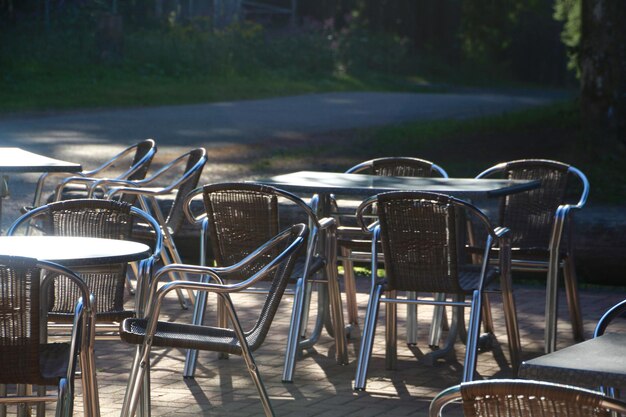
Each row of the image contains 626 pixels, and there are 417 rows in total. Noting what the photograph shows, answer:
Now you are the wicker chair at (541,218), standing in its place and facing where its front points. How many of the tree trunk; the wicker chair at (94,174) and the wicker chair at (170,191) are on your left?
0

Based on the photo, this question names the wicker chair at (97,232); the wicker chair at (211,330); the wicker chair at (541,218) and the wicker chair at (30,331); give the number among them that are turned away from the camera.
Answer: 1

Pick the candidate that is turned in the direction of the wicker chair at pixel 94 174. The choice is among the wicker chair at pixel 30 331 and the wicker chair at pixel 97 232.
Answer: the wicker chair at pixel 30 331

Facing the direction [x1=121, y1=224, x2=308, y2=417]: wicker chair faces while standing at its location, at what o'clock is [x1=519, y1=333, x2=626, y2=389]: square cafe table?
The square cafe table is roughly at 8 o'clock from the wicker chair.

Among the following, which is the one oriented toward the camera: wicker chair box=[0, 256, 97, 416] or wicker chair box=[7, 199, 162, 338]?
wicker chair box=[7, 199, 162, 338]

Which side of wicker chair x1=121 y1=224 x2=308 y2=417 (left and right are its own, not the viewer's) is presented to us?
left

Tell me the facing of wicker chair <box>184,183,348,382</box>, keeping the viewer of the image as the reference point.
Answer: facing away from the viewer and to the right of the viewer

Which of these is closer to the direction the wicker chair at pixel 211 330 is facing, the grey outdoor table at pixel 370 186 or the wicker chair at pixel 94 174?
the wicker chair

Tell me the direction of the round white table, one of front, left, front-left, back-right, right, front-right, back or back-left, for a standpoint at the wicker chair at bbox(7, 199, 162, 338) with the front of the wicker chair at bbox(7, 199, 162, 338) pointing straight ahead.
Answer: front

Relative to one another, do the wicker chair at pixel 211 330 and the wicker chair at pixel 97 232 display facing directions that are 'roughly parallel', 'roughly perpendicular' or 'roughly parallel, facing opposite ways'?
roughly perpendicular

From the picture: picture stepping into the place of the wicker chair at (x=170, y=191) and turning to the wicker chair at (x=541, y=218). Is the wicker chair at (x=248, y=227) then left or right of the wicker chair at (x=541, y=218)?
right

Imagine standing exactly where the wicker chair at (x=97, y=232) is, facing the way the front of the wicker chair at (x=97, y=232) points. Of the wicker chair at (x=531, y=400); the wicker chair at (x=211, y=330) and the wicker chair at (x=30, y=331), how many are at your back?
0

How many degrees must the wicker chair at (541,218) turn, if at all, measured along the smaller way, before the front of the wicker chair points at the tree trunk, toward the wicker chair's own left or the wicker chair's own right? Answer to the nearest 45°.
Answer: approximately 135° to the wicker chair's own right

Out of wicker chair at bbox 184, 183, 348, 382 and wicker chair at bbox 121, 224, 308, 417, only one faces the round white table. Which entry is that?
wicker chair at bbox 121, 224, 308, 417

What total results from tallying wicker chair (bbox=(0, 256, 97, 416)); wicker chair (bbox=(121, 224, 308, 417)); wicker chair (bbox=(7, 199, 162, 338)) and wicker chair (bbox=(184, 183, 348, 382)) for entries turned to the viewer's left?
1

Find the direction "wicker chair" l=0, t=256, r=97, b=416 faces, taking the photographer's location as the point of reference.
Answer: facing away from the viewer

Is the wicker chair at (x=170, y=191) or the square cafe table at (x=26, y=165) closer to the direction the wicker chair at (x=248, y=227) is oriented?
the wicker chair

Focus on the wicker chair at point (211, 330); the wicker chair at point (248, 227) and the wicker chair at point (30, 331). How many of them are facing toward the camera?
0

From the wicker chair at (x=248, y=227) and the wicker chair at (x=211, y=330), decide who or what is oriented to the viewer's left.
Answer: the wicker chair at (x=211, y=330)

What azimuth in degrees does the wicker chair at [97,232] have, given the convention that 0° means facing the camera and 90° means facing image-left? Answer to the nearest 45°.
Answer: approximately 0°

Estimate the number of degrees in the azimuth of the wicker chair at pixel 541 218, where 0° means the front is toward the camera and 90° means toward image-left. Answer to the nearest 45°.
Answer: approximately 45°

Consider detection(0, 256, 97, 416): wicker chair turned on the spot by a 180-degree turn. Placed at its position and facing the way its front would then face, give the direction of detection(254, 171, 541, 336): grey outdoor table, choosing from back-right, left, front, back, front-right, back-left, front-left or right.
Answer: back-left

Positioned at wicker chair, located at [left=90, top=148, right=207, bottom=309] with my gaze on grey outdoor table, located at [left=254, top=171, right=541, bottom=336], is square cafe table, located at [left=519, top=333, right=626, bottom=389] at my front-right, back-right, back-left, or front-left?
front-right
